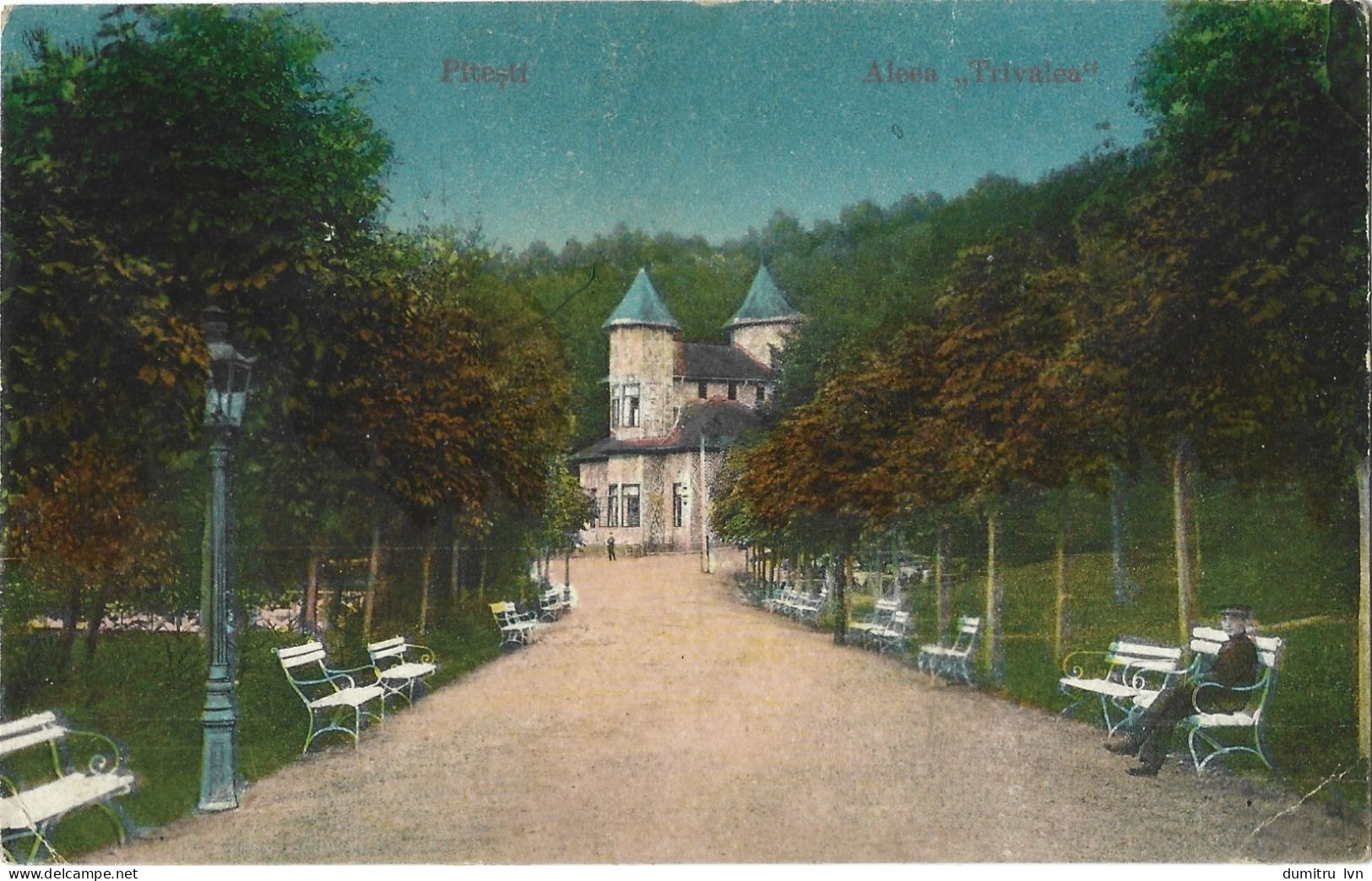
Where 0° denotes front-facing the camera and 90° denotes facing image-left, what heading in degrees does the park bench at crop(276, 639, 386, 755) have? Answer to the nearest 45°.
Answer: approximately 315°

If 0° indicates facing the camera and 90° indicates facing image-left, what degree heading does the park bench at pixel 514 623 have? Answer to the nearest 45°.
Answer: approximately 315°

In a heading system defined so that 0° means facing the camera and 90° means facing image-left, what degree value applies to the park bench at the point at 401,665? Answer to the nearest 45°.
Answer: approximately 315°
